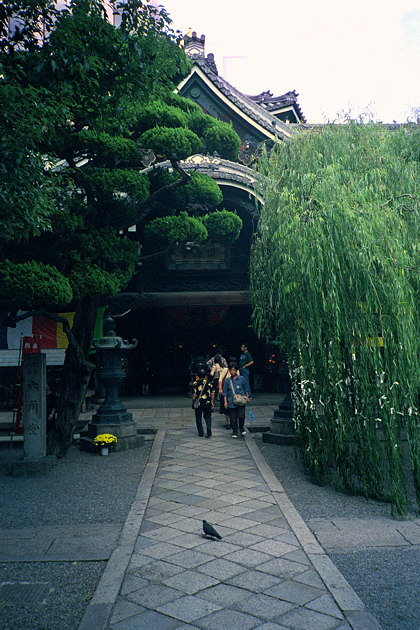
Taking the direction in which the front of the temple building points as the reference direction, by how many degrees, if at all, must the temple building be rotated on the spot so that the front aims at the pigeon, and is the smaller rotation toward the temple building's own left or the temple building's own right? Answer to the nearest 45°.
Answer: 0° — it already faces it

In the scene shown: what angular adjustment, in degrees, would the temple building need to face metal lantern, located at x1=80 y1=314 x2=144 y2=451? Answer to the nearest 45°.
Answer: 0° — it already faces it

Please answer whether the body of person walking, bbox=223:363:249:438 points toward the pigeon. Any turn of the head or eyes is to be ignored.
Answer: yes

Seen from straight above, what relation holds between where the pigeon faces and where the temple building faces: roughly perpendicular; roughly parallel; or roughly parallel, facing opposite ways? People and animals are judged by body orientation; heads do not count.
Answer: roughly perpendicular

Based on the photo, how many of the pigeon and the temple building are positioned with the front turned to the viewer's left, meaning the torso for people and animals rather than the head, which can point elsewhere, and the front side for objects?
1

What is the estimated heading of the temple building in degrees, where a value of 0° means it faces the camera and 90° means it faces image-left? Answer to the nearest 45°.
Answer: approximately 0°

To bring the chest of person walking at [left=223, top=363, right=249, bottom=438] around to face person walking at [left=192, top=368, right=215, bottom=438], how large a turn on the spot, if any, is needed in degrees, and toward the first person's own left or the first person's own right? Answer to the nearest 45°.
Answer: approximately 90° to the first person's own right

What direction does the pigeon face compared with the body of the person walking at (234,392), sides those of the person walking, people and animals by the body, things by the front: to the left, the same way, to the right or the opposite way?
to the right

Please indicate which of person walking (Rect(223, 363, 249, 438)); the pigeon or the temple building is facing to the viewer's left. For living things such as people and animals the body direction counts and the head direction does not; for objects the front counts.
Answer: the pigeon

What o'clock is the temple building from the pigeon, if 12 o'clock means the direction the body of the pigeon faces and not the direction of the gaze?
The temple building is roughly at 3 o'clock from the pigeon.

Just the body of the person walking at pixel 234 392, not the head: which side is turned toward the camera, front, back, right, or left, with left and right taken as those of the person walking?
front

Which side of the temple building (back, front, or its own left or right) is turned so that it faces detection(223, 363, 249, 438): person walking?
front

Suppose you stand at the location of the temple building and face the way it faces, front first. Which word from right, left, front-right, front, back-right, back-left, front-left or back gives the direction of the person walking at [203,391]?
front

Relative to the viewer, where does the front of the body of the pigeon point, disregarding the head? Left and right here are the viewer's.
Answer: facing to the left of the viewer

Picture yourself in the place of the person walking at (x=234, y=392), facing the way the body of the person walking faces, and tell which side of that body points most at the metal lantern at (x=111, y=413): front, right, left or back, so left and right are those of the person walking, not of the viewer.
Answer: right
